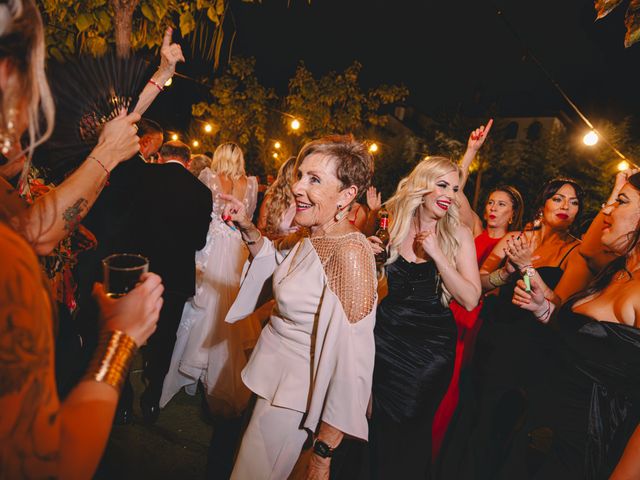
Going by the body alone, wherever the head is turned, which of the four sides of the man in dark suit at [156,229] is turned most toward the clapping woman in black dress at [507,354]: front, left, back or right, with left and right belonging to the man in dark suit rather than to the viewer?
right

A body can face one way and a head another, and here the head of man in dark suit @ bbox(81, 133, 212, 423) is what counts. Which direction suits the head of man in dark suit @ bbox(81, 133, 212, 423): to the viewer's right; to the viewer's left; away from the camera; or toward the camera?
away from the camera

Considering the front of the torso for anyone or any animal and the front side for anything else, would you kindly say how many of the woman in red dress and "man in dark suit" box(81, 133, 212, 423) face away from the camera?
1

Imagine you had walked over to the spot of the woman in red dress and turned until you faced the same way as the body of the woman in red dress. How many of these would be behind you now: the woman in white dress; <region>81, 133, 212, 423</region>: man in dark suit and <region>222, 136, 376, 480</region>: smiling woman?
0

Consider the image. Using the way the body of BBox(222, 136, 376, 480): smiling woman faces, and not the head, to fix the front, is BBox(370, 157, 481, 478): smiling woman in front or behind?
behind

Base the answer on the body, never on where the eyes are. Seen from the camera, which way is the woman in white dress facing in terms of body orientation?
away from the camera

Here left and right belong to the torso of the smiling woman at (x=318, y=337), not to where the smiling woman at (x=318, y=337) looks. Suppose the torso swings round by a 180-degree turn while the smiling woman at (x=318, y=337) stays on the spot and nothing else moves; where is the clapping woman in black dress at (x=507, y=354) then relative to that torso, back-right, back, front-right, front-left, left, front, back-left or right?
front

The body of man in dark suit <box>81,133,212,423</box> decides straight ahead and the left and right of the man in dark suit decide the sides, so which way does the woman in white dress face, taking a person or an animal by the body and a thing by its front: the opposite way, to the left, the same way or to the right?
the same way

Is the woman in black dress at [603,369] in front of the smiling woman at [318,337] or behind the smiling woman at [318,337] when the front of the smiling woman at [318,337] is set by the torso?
behind

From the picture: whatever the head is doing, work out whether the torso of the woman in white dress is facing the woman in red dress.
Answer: no

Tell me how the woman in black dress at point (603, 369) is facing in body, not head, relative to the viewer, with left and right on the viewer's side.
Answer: facing the viewer and to the left of the viewer

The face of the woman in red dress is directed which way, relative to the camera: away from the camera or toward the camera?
toward the camera

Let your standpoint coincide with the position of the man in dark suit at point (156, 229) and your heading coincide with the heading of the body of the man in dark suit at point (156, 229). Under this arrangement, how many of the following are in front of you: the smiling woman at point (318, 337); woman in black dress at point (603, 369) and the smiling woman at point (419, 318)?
0

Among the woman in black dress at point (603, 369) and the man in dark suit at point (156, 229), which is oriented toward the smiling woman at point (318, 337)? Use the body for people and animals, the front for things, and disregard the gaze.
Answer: the woman in black dress at point (603, 369)

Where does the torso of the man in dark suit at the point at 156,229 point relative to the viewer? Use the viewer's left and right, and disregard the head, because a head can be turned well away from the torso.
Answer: facing away from the viewer

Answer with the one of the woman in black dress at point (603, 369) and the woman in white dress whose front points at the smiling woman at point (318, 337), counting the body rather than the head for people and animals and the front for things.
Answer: the woman in black dress at point (603, 369)
